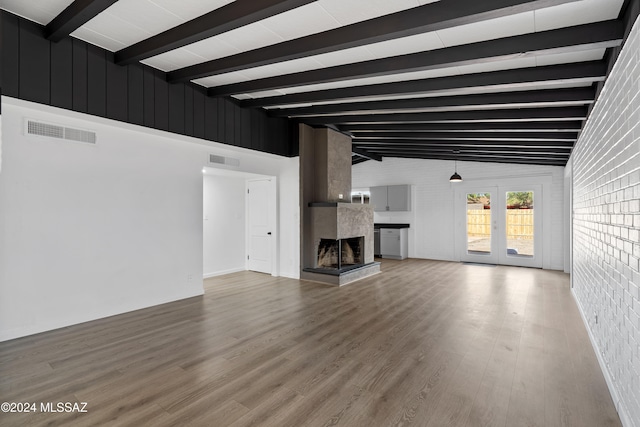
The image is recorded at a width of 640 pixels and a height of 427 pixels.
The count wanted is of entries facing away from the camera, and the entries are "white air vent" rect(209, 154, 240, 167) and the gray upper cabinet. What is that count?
0

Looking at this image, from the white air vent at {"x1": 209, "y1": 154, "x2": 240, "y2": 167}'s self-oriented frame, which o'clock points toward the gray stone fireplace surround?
The gray stone fireplace surround is roughly at 10 o'clock from the white air vent.

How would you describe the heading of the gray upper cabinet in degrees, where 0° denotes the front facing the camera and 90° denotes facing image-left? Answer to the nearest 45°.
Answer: approximately 0°

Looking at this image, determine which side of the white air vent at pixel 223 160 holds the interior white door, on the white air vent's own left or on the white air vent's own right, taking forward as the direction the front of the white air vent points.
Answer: on the white air vent's own left

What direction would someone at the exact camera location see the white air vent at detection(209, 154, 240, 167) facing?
facing the viewer and to the right of the viewer
